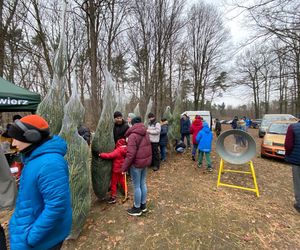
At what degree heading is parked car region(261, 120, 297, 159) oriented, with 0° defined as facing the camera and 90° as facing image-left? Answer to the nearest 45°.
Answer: approximately 45°

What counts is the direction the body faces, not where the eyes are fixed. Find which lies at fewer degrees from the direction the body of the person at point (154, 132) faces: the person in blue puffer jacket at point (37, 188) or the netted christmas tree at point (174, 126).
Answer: the person in blue puffer jacket

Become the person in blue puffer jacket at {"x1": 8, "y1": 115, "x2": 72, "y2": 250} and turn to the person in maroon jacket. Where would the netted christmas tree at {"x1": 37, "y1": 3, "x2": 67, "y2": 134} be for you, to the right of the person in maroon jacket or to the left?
left
